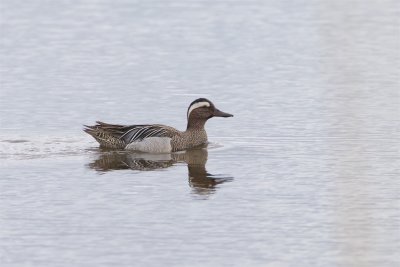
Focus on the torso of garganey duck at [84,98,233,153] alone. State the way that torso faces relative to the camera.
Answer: to the viewer's right
